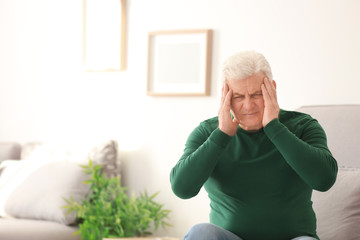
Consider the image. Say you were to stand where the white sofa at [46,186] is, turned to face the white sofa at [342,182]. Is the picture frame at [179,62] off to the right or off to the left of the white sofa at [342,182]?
left

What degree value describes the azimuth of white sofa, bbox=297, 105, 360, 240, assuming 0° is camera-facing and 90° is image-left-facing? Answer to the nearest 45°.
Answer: approximately 0°

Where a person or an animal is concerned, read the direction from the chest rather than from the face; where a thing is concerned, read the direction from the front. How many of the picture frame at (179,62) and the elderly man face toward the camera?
2

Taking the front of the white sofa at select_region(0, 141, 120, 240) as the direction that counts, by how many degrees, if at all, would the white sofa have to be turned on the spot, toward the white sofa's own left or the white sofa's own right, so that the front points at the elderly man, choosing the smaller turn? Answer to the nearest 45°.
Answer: approximately 45° to the white sofa's own left
